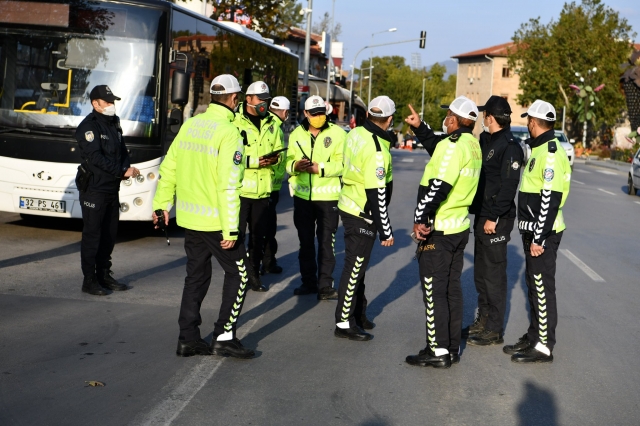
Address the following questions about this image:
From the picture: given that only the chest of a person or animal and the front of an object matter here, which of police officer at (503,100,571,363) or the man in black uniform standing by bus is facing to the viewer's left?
the police officer

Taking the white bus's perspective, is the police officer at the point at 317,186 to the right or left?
on its left

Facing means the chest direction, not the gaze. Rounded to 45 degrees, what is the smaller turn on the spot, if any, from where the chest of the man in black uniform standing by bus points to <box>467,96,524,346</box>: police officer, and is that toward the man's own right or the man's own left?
0° — they already face them

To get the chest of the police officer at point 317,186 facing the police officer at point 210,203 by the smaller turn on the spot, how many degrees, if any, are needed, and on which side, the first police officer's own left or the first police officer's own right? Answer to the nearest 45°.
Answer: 0° — they already face them

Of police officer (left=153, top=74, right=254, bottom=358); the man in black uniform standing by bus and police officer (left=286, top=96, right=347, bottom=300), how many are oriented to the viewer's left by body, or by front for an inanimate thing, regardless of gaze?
0

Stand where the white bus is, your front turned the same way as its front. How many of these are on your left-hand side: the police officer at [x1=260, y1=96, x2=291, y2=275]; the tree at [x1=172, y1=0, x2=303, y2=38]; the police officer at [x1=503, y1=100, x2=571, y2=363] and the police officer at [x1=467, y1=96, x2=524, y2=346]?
3

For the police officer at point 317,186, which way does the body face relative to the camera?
toward the camera

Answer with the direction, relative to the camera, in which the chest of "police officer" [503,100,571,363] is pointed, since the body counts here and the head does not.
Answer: to the viewer's left

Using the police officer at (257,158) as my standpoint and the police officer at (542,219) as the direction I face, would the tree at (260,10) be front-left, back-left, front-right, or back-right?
back-left

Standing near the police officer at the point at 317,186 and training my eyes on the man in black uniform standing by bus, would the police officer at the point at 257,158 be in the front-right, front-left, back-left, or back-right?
front-right

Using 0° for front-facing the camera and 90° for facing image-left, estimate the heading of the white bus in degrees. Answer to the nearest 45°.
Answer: approximately 45°

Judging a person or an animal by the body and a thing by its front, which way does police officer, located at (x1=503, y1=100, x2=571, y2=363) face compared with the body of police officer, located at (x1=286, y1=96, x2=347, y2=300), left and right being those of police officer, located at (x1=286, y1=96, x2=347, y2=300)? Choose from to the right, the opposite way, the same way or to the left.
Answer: to the right

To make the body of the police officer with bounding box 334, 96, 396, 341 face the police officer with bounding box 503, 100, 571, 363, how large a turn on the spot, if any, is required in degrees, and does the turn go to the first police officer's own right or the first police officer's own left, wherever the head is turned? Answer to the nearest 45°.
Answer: approximately 45° to the first police officer's own right
